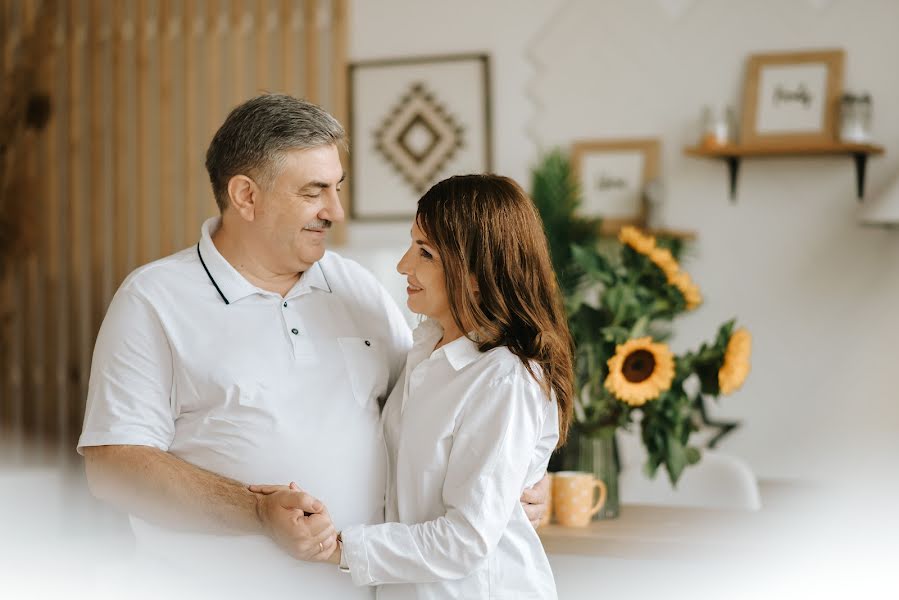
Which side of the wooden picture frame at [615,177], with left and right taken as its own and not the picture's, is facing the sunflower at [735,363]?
front

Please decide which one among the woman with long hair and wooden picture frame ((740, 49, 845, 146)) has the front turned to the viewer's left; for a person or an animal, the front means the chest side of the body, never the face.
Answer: the woman with long hair

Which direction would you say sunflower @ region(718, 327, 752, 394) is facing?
to the viewer's right

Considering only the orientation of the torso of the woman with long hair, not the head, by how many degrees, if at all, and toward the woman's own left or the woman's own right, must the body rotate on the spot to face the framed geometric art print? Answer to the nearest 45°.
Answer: approximately 90° to the woman's own right

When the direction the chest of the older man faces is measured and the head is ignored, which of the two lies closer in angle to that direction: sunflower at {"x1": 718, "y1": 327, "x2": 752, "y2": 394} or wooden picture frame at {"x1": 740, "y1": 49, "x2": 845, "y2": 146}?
the sunflower

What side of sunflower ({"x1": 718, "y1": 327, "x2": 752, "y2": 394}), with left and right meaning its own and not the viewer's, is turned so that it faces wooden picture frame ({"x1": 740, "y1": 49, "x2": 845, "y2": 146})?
left

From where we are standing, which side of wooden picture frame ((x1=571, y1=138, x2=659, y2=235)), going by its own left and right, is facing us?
front

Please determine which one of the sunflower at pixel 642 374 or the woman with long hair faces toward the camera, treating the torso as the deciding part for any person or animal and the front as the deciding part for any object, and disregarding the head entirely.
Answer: the sunflower

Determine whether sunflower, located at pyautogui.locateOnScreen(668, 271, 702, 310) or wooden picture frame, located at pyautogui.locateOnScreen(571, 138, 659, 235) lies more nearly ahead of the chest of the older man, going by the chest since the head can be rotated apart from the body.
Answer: the sunflower

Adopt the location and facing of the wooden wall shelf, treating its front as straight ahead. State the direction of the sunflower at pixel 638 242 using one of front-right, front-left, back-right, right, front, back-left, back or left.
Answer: front

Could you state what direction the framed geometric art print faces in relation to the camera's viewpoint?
facing the viewer

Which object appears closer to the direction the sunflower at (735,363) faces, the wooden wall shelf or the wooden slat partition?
the wooden wall shelf

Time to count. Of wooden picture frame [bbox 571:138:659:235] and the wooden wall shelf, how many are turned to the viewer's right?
0

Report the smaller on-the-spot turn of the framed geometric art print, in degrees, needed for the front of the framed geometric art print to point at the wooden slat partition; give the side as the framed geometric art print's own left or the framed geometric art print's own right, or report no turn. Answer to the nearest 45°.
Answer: approximately 90° to the framed geometric art print's own right

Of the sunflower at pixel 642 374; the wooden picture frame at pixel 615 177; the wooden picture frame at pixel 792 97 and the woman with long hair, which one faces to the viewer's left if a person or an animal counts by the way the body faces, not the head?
the woman with long hair

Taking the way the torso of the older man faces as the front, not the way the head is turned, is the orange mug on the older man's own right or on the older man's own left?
on the older man's own left

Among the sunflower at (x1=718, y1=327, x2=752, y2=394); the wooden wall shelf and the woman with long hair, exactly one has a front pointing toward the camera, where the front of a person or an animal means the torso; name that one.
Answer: the wooden wall shelf
